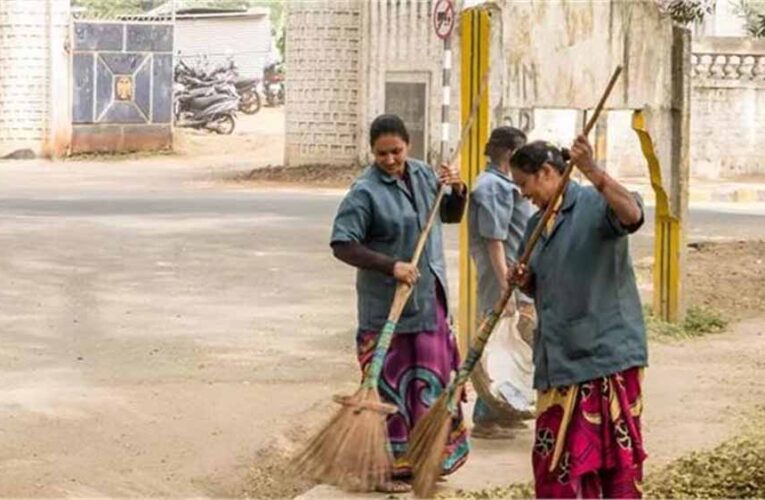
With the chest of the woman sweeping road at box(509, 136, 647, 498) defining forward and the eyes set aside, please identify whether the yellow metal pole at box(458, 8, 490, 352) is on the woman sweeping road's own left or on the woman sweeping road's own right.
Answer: on the woman sweeping road's own right

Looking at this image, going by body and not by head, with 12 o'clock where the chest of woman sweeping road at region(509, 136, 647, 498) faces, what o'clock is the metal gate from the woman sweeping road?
The metal gate is roughly at 4 o'clock from the woman sweeping road.

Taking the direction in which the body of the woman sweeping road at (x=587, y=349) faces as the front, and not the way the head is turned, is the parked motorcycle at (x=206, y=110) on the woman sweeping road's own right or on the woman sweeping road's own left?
on the woman sweeping road's own right

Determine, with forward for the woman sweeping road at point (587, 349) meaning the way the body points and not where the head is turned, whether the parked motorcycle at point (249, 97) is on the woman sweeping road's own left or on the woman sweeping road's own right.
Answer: on the woman sweeping road's own right

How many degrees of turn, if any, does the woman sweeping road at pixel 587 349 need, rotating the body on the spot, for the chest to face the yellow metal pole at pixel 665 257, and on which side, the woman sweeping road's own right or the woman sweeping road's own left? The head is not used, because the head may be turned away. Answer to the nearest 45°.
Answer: approximately 135° to the woman sweeping road's own right
